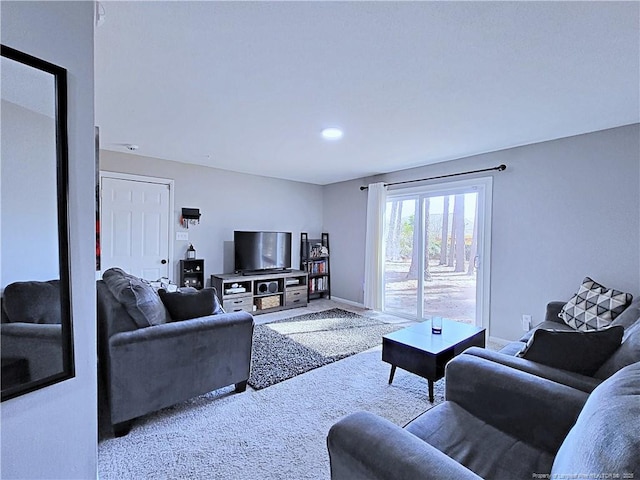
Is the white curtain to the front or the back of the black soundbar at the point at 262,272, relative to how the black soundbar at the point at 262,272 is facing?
to the front

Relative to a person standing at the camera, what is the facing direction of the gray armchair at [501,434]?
facing away from the viewer and to the left of the viewer

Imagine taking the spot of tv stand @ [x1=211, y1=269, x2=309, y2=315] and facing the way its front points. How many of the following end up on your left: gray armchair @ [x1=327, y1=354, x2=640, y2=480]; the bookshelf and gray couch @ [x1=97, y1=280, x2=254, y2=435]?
1

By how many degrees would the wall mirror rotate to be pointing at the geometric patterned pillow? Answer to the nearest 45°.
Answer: approximately 45° to its left

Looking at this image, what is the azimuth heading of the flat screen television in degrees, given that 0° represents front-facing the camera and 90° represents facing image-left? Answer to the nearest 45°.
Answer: approximately 315°

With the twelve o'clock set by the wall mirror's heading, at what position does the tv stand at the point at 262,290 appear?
The tv stand is roughly at 9 o'clock from the wall mirror.

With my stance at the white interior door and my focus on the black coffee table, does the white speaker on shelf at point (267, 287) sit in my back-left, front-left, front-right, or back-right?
front-left

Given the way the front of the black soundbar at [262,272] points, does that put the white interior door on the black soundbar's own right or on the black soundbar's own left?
on the black soundbar's own right

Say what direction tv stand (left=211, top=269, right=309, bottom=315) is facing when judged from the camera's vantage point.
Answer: facing the viewer and to the right of the viewer
